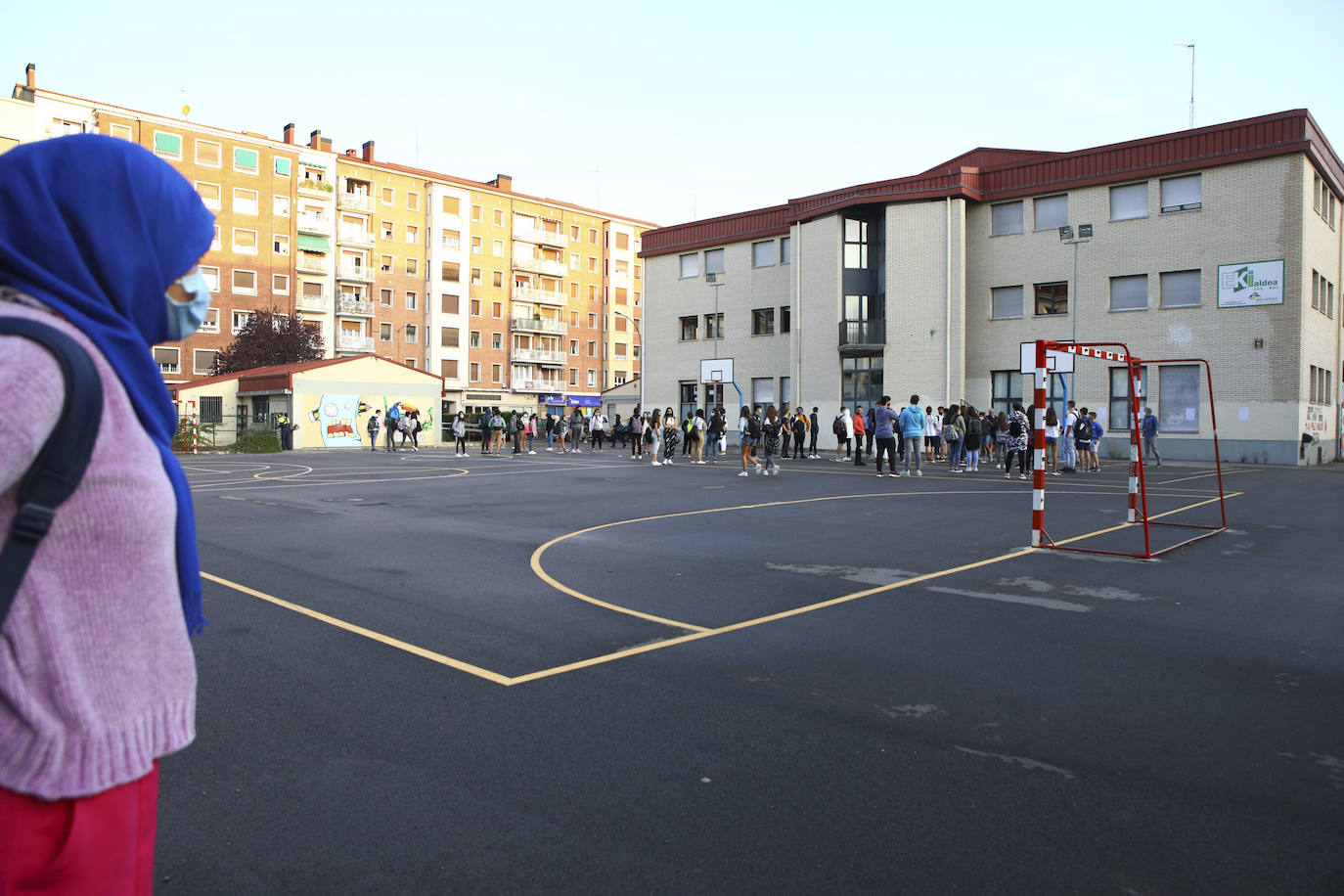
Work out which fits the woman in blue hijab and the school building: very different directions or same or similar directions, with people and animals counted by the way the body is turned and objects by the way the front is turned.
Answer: very different directions

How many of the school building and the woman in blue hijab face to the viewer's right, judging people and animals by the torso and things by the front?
1

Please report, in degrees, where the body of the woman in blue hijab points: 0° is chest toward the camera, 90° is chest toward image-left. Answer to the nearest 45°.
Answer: approximately 270°

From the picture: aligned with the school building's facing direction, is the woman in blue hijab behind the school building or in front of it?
in front

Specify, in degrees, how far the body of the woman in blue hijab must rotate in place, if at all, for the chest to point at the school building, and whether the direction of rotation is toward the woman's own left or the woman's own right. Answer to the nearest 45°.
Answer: approximately 45° to the woman's own left
